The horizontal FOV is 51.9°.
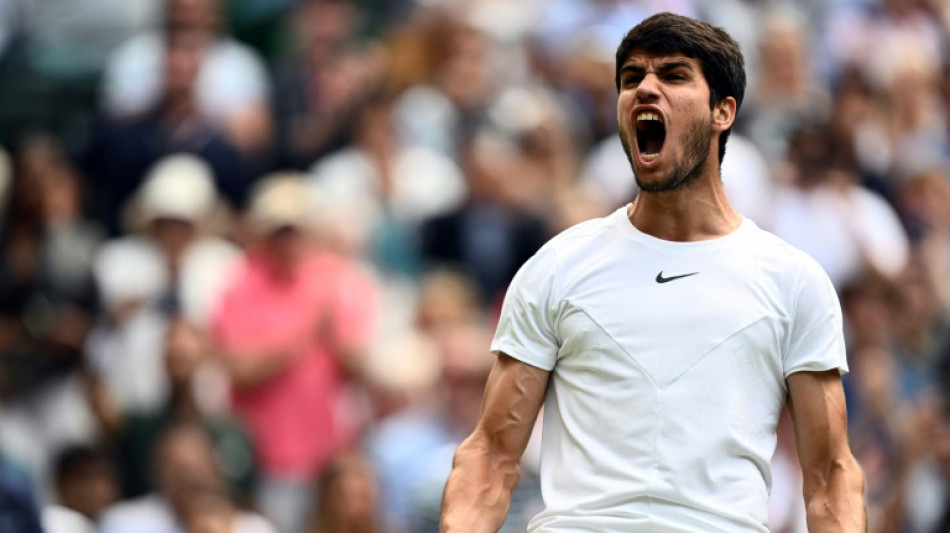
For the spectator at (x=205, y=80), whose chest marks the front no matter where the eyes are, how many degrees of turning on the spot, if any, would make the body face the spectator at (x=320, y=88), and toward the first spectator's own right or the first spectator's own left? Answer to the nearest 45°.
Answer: approximately 90° to the first spectator's own left

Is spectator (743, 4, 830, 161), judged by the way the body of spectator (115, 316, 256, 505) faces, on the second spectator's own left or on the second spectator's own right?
on the second spectator's own left

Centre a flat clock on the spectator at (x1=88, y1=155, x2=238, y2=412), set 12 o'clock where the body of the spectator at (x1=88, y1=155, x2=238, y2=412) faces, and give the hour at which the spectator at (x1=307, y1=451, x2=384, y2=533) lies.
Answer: the spectator at (x1=307, y1=451, x2=384, y2=533) is roughly at 11 o'clock from the spectator at (x1=88, y1=155, x2=238, y2=412).
